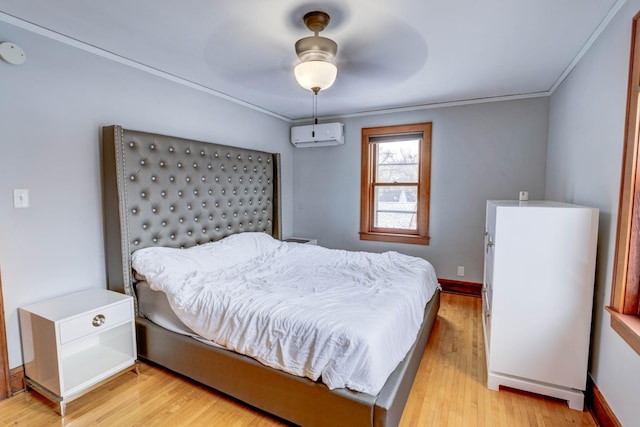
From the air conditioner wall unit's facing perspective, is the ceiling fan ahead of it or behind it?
ahead

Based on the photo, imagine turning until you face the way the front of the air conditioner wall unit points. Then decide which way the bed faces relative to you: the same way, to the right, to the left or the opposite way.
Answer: to the left

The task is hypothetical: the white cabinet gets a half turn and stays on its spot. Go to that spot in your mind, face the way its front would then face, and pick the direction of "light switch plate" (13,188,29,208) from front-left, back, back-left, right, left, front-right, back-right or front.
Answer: back-right

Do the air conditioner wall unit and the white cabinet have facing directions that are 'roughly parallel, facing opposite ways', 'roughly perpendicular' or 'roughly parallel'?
roughly perpendicular

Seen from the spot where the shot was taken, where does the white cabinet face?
facing to the left of the viewer

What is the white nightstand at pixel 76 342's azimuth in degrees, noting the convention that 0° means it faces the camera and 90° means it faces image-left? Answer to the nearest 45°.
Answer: approximately 315°

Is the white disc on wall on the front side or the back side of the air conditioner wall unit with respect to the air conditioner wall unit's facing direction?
on the front side

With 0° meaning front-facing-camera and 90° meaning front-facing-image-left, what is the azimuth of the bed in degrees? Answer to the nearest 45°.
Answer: approximately 315°

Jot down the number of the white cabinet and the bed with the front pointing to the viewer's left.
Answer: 1

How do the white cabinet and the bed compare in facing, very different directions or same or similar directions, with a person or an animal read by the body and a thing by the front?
very different directions

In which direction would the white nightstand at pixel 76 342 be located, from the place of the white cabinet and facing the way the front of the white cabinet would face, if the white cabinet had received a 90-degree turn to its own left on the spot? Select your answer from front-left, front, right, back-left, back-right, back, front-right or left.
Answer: front-right

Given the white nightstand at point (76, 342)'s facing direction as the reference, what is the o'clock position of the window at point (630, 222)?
The window is roughly at 12 o'clock from the white nightstand.

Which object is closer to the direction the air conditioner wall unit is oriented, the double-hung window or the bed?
the bed

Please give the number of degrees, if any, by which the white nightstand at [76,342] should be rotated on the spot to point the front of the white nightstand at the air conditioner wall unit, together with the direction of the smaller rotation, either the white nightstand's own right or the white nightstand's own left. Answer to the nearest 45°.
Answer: approximately 45° to the white nightstand's own left
